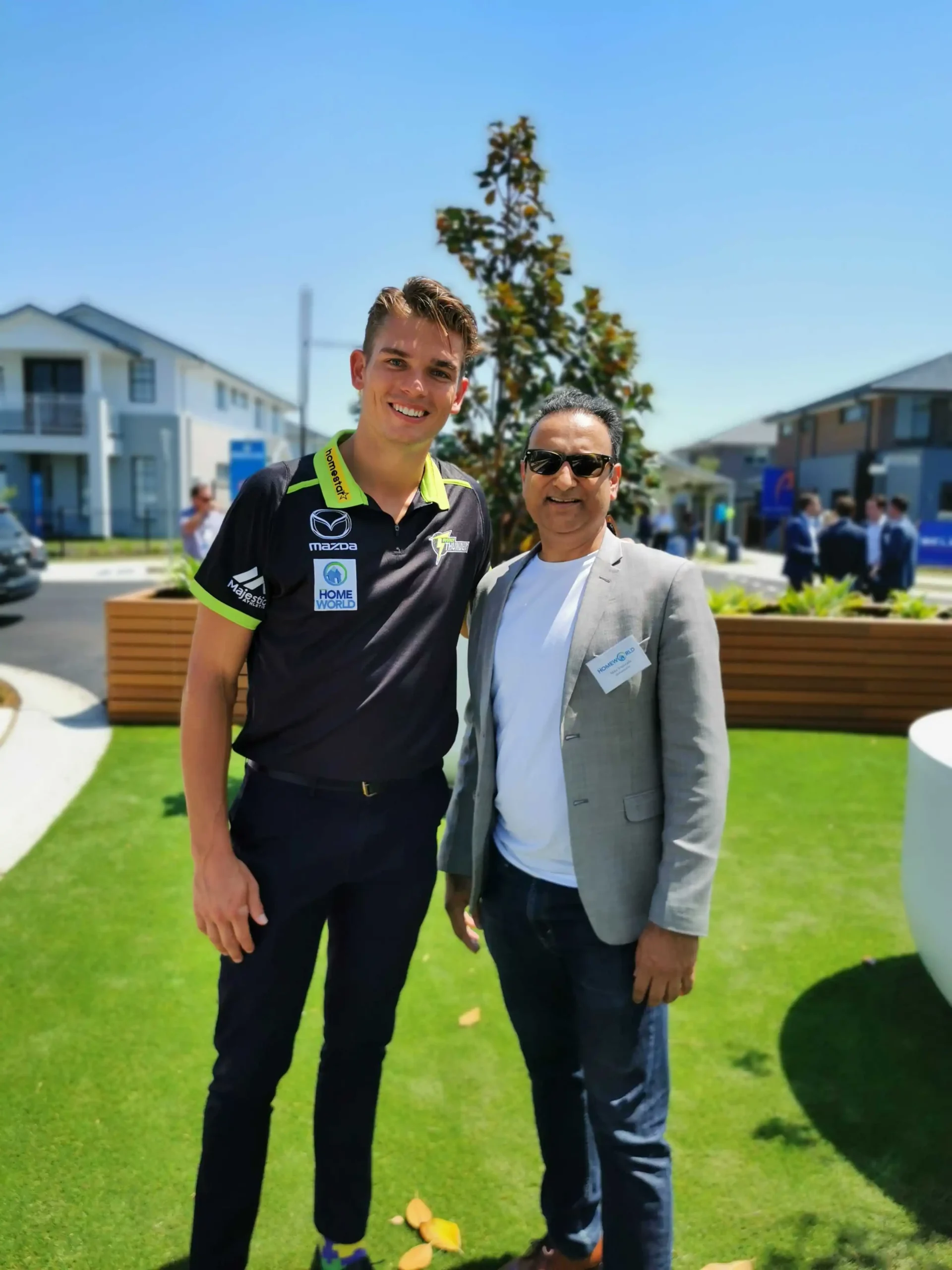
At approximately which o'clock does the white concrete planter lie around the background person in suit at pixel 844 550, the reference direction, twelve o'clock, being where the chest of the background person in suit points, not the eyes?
The white concrete planter is roughly at 6 o'clock from the background person in suit.

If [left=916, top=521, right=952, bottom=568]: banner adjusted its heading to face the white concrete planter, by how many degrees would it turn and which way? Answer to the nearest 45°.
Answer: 0° — it already faces it

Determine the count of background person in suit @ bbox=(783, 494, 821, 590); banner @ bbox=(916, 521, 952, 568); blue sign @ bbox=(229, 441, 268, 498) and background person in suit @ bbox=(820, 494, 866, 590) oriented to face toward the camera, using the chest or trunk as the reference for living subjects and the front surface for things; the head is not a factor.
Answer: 2

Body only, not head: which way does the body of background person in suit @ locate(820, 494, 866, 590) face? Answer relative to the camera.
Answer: away from the camera

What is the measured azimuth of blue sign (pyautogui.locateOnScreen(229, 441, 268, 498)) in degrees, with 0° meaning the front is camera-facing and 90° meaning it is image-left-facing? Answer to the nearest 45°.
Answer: approximately 0°

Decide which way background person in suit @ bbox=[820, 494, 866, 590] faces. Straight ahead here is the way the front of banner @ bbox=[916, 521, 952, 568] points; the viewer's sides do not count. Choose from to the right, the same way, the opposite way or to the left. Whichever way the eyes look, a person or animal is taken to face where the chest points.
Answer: the opposite way

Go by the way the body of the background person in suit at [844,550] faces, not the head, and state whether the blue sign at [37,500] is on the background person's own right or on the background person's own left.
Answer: on the background person's own left

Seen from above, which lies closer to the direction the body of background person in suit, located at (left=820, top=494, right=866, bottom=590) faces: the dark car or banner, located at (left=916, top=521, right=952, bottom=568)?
the banner

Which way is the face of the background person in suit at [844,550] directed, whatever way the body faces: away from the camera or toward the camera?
away from the camera

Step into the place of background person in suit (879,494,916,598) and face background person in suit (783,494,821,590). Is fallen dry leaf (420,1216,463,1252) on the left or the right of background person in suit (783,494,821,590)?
left

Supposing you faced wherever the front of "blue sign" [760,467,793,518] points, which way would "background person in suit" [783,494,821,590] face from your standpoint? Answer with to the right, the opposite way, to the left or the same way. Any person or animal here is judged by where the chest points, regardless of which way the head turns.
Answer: to the left
